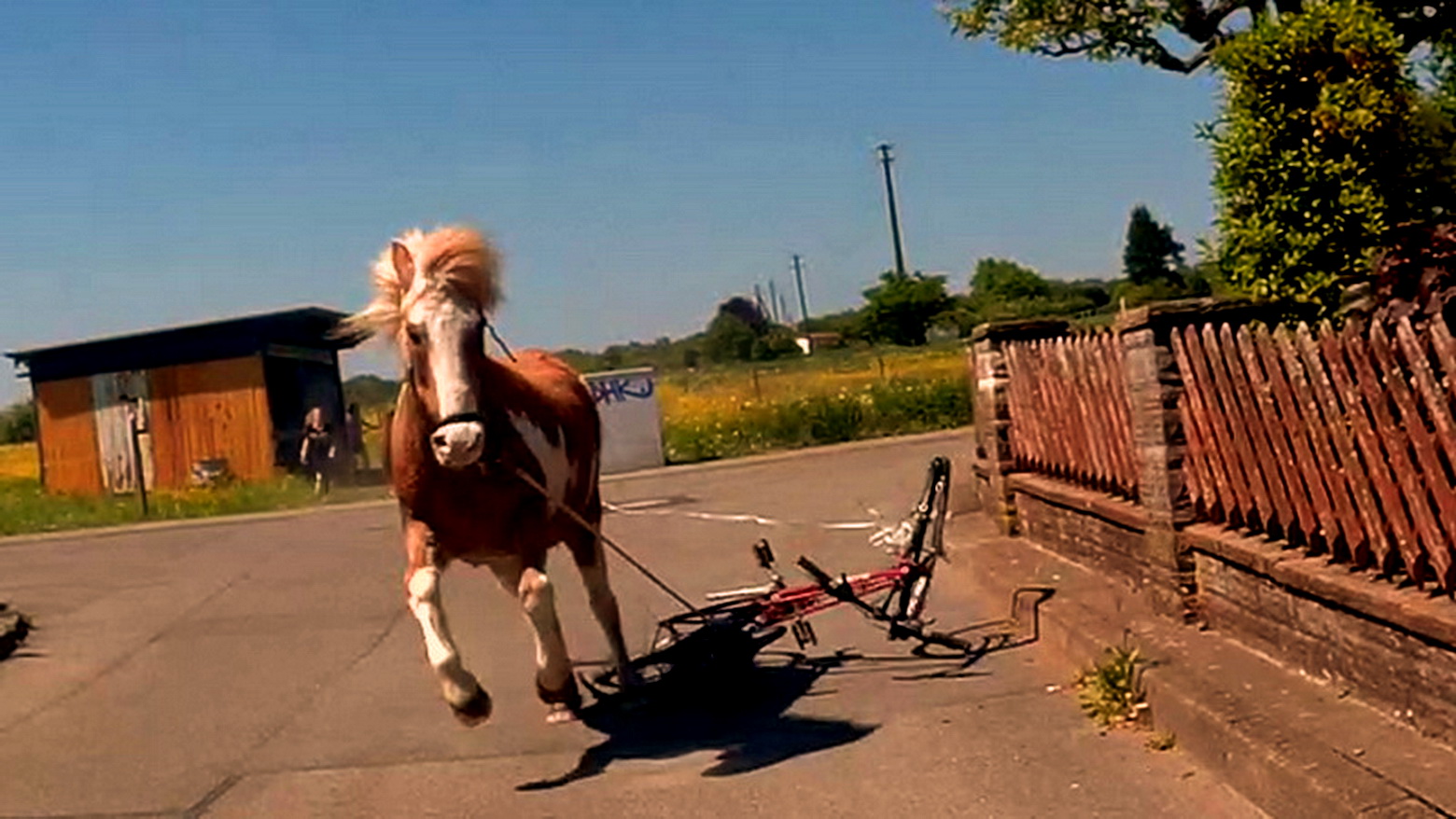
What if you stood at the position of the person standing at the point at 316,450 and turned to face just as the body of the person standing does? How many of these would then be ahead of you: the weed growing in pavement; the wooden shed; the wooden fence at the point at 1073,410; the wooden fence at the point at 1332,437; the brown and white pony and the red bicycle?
5

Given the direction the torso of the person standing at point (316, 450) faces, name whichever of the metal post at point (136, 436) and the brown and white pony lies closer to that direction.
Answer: the brown and white pony

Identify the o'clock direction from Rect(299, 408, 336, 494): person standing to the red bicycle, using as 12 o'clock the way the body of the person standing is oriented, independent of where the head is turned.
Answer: The red bicycle is roughly at 12 o'clock from the person standing.

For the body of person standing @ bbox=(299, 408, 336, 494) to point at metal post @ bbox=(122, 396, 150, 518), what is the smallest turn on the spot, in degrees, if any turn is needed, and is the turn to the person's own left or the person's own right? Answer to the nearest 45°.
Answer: approximately 135° to the person's own right

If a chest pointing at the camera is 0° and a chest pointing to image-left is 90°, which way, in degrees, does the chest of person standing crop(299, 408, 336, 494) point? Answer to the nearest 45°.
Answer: approximately 0°

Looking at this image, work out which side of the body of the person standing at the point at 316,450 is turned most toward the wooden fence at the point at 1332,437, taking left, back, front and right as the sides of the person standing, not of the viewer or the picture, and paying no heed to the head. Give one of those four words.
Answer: front

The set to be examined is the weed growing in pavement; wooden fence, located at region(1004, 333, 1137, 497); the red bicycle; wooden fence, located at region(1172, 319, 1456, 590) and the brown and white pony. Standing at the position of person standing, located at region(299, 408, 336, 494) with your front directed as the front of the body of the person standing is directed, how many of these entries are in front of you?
5

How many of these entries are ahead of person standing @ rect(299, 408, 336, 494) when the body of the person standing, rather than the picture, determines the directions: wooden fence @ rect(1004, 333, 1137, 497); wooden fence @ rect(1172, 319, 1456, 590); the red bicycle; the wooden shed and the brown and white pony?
4

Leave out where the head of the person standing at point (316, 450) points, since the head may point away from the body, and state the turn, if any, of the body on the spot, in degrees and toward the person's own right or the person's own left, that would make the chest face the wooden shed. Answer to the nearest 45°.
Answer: approximately 135° to the person's own right

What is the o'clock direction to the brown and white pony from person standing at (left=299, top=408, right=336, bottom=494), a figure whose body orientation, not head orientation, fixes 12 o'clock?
The brown and white pony is roughly at 12 o'clock from the person standing.

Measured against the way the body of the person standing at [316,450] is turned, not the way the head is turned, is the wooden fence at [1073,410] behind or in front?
in front
